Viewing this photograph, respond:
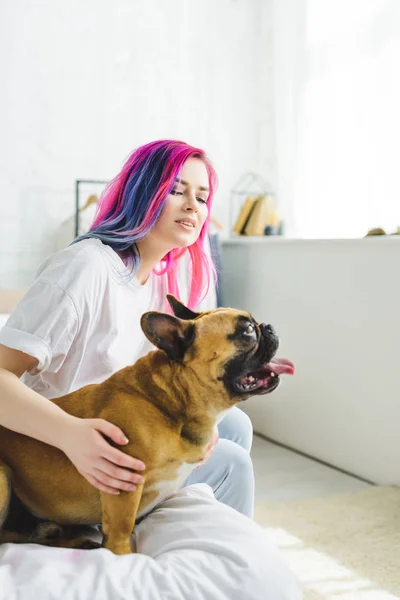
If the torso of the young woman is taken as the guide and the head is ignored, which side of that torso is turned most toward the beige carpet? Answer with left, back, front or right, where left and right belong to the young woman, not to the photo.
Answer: front

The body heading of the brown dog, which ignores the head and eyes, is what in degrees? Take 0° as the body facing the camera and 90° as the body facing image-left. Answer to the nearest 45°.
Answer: approximately 270°

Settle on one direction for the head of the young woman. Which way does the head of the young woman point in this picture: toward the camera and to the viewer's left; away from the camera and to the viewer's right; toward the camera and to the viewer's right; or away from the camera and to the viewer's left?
toward the camera and to the viewer's right

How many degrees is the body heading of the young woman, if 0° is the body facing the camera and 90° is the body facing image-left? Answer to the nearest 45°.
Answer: approximately 315°
